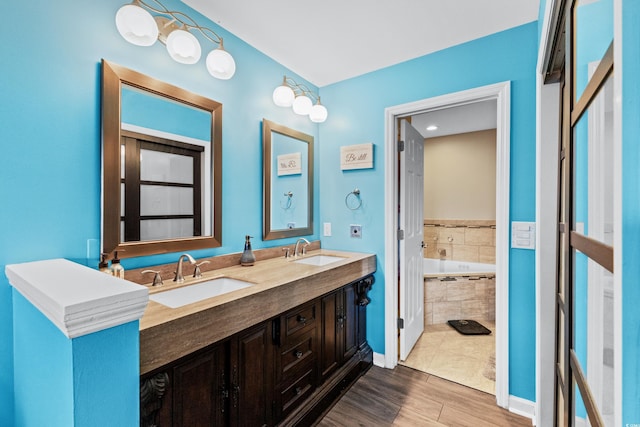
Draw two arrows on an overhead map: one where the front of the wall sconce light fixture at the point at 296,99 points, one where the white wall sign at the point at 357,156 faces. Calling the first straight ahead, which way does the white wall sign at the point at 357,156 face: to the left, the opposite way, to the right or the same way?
to the right

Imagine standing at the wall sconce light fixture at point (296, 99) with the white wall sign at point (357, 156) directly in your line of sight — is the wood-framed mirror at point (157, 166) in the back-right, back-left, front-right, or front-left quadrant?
back-right

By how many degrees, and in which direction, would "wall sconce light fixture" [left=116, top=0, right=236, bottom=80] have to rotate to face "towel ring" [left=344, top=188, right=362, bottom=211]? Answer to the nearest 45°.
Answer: approximately 45° to its left

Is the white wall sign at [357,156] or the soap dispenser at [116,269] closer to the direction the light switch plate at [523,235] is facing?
the soap dispenser
